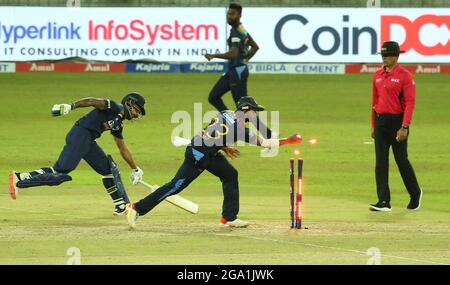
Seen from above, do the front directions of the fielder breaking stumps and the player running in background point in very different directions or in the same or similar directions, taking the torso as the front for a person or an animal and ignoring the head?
very different directions

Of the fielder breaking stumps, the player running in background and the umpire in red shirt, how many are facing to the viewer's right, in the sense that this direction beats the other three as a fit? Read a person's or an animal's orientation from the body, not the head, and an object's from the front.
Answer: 1

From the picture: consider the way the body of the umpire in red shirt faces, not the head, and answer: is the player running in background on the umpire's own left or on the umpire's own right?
on the umpire's own right

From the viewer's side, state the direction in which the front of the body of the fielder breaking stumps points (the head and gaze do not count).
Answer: to the viewer's right

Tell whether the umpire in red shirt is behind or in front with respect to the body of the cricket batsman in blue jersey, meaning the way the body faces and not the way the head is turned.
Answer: in front

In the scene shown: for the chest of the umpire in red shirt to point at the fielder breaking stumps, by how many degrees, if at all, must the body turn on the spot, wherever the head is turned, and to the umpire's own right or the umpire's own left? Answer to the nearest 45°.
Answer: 0° — they already face them
